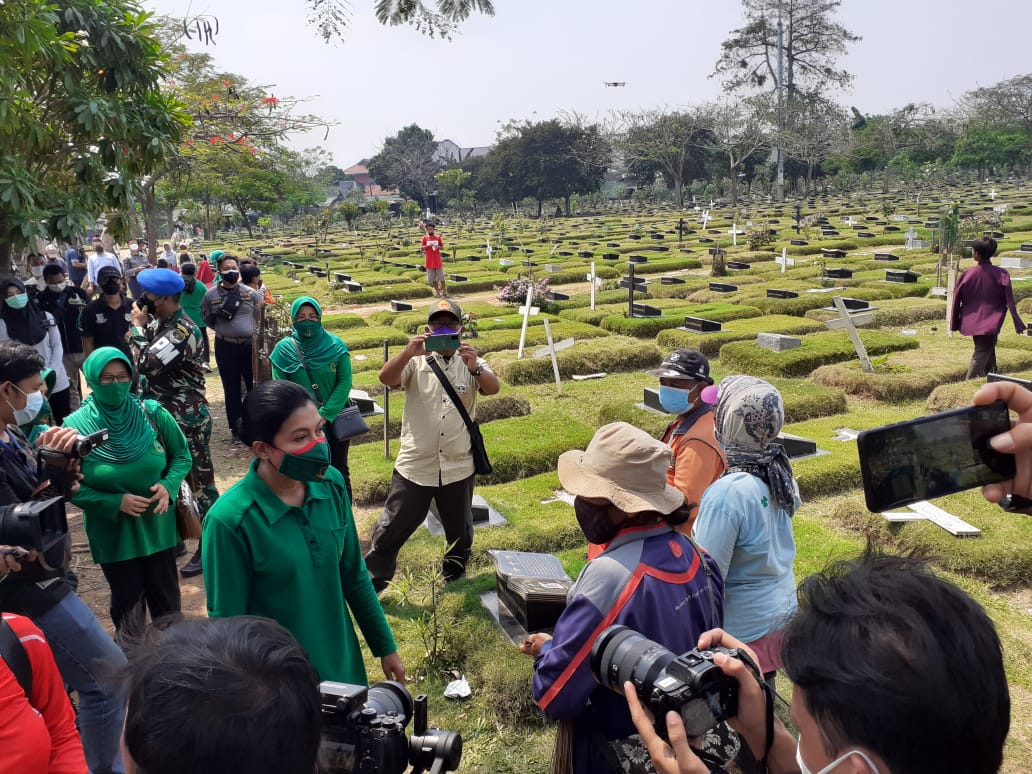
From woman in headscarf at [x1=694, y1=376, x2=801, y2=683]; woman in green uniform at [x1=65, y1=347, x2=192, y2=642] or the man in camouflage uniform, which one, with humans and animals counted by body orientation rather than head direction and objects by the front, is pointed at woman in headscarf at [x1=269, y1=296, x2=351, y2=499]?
woman in headscarf at [x1=694, y1=376, x2=801, y2=683]

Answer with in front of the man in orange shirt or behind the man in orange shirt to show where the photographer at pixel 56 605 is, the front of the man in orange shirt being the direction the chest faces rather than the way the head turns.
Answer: in front

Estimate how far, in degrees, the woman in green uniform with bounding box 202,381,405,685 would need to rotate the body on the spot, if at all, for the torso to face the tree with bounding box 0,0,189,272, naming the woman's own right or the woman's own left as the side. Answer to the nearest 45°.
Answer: approximately 135° to the woman's own left

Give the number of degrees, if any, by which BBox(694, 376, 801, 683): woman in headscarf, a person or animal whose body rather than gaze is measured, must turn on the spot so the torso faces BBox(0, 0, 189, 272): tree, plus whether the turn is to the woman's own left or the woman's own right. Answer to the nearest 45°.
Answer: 0° — they already face it

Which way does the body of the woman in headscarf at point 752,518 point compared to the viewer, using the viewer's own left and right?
facing away from the viewer and to the left of the viewer

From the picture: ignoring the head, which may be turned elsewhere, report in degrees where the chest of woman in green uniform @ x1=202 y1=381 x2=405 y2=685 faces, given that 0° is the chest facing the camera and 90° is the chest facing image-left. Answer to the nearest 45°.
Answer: approximately 315°

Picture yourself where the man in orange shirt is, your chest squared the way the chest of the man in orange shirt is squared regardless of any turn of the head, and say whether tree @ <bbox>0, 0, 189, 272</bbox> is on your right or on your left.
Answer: on your right

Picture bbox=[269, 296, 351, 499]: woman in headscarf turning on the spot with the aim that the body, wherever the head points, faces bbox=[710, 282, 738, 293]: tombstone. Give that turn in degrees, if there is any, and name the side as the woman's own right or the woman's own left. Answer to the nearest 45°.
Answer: approximately 135° to the woman's own left

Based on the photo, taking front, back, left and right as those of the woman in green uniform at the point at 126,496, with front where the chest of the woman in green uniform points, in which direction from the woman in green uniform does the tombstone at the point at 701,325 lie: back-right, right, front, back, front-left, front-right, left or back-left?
left

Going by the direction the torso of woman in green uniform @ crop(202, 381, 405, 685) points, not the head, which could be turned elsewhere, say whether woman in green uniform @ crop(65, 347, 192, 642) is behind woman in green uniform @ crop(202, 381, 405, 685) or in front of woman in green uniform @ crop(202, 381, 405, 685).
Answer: behind

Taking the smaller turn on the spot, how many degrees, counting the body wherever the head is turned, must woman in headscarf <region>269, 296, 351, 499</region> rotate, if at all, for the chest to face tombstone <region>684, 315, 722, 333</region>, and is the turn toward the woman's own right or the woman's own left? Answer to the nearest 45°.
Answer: approximately 135° to the woman's own left

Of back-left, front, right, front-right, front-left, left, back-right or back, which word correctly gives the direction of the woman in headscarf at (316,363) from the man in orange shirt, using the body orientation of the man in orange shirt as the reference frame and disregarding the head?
right
